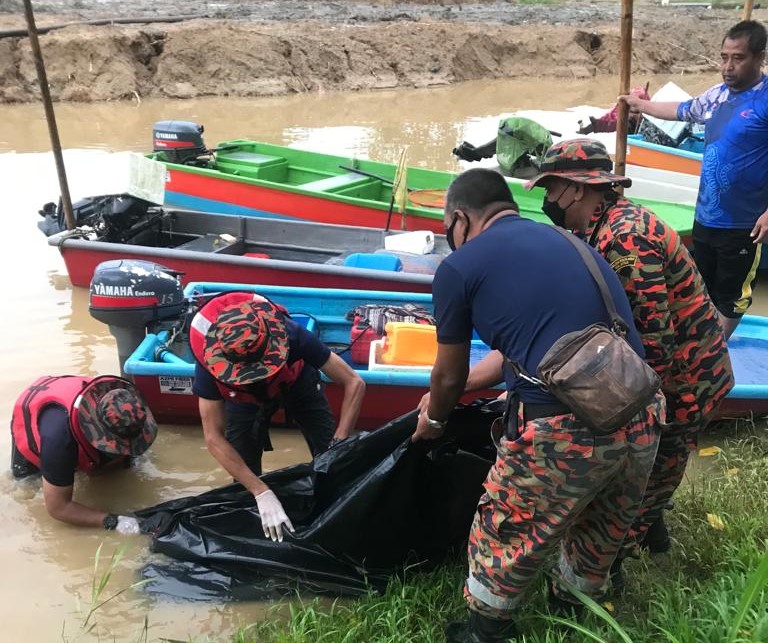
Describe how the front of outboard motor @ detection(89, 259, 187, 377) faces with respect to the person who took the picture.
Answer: facing to the right of the viewer

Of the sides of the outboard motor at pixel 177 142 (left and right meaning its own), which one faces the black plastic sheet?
right

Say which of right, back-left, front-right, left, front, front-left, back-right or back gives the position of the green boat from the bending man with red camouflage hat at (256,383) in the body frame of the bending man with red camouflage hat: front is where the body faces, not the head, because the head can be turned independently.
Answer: back

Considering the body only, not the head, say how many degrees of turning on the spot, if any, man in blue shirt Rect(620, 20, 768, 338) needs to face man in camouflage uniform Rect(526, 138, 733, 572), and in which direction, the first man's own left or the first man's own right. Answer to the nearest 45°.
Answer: approximately 45° to the first man's own left

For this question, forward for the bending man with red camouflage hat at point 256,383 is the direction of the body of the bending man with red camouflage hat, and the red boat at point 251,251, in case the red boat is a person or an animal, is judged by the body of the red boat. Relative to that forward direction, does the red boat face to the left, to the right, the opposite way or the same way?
to the left

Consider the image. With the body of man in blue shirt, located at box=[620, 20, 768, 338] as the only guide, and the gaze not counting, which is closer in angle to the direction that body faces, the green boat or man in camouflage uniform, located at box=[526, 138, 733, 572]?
the man in camouflage uniform

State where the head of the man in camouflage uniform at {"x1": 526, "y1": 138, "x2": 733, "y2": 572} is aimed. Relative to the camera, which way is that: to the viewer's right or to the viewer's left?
to the viewer's left

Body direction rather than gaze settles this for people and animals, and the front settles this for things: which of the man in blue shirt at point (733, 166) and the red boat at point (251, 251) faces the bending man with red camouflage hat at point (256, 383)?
the man in blue shirt

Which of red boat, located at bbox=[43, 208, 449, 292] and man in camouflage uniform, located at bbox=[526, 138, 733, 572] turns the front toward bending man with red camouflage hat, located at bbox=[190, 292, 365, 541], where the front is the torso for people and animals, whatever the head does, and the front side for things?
the man in camouflage uniform

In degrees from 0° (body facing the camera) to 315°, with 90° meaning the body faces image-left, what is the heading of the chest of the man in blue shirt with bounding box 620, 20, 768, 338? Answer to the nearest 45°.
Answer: approximately 45°

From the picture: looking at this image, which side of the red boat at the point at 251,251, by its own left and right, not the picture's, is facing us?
right

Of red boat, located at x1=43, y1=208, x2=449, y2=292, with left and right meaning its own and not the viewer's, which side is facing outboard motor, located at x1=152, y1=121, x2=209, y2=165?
left
